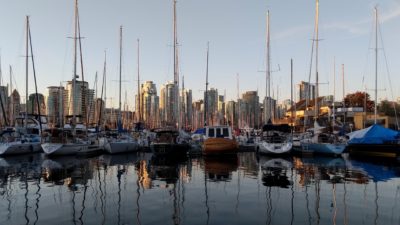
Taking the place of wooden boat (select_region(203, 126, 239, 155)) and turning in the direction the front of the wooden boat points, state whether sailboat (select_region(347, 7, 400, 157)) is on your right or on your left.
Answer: on your left

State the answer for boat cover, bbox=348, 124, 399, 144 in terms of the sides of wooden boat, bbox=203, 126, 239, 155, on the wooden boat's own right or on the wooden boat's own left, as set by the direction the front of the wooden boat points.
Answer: on the wooden boat's own left
